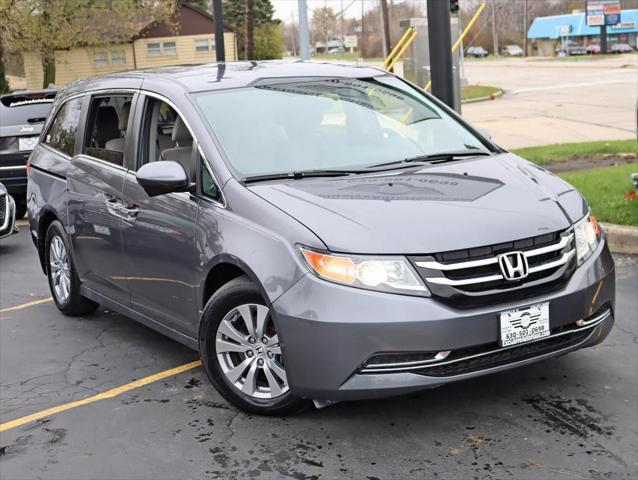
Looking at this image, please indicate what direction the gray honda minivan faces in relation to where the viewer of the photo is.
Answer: facing the viewer and to the right of the viewer

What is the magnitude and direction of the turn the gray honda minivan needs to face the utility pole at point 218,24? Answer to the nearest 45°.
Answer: approximately 135° to its left

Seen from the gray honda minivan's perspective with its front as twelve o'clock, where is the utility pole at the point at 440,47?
The utility pole is roughly at 8 o'clock from the gray honda minivan.

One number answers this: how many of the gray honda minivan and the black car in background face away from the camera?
1

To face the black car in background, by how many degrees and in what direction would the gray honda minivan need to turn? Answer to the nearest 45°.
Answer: approximately 180°

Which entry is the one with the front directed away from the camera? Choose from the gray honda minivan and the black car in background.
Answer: the black car in background

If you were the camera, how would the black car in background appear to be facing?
facing away from the viewer

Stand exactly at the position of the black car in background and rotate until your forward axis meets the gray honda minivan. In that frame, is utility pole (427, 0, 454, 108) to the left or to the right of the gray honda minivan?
left

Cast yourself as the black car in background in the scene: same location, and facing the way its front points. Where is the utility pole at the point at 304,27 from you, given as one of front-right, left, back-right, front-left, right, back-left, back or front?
front-right

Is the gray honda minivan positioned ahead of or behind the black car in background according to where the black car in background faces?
behind

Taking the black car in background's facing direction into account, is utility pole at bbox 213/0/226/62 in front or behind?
in front

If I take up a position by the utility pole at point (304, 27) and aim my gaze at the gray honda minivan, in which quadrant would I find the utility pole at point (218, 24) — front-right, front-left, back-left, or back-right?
front-right
